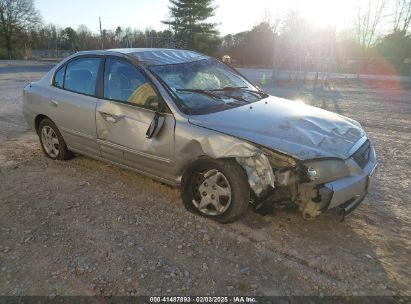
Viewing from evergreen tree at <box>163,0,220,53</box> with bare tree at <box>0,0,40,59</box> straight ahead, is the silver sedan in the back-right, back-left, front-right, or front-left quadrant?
back-left

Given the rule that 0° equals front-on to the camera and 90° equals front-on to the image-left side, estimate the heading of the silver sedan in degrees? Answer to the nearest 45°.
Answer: approximately 315°

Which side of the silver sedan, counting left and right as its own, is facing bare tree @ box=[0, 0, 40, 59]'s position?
back

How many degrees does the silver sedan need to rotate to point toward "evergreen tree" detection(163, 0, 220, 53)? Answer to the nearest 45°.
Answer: approximately 135° to its left
